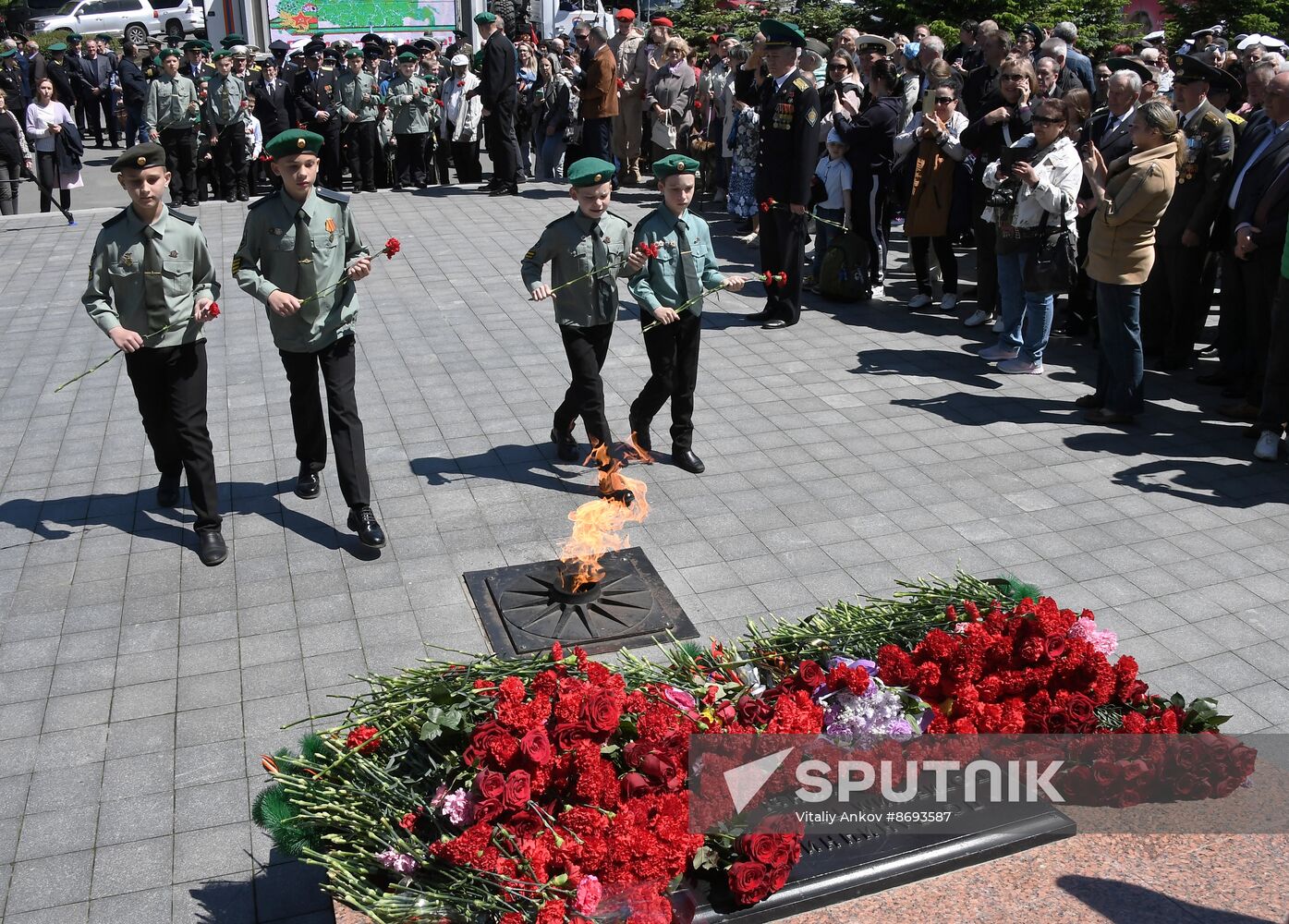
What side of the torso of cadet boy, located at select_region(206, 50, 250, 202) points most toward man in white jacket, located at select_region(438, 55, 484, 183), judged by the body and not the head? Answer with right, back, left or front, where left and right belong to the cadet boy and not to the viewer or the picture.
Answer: left

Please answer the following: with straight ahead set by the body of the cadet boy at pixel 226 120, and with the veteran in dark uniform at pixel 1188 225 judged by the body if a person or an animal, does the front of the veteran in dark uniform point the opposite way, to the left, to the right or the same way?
to the right

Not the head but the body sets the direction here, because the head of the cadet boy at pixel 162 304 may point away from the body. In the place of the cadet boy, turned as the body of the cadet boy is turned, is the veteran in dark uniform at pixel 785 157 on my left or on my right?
on my left

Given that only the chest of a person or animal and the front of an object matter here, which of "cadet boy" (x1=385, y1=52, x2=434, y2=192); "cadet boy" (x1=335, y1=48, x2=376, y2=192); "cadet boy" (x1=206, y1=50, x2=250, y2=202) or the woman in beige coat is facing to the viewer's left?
the woman in beige coat

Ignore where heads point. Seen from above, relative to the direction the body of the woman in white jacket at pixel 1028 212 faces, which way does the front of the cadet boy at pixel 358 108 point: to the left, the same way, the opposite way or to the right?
to the left

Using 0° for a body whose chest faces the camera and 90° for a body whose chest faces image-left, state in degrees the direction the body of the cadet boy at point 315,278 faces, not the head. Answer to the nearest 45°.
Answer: approximately 0°

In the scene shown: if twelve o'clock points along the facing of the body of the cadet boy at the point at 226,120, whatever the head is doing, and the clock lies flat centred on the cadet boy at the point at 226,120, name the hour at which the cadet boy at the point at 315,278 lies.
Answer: the cadet boy at the point at 315,278 is roughly at 12 o'clock from the cadet boy at the point at 226,120.

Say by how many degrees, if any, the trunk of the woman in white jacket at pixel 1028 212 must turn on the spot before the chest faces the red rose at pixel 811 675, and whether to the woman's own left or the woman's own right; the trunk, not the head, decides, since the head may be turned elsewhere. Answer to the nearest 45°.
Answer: approximately 45° to the woman's own left

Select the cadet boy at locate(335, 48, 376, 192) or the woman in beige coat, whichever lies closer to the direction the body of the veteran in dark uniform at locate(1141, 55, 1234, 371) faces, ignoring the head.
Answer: the woman in beige coat

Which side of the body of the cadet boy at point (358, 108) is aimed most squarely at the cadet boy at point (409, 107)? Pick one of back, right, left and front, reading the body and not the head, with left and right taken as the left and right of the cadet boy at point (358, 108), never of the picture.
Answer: left

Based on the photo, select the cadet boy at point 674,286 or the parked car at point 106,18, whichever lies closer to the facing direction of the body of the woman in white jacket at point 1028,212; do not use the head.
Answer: the cadet boy
